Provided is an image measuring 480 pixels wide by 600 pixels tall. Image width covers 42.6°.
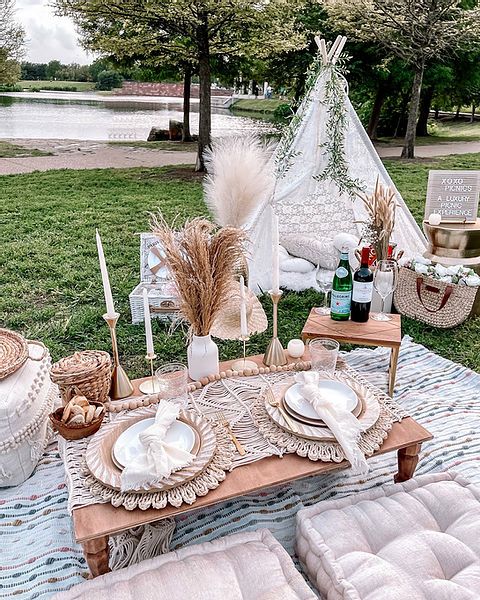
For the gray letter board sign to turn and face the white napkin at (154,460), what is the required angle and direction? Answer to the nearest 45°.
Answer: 0° — it already faces it

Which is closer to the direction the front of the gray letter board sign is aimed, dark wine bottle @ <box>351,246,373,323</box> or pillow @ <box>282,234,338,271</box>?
the dark wine bottle

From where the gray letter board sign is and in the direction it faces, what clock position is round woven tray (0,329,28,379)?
The round woven tray is roughly at 1 o'clock from the gray letter board sign.

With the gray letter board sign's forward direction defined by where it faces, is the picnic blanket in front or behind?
in front

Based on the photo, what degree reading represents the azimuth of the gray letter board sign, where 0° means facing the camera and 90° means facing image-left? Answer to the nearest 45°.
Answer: approximately 0°

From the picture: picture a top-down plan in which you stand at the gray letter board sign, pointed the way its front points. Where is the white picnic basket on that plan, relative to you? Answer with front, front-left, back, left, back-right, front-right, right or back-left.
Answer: front-right

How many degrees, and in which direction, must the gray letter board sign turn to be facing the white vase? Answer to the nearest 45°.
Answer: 0° — it already faces it

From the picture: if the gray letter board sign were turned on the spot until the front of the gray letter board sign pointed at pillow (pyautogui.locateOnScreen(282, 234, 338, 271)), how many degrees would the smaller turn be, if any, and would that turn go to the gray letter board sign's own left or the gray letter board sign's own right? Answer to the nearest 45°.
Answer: approximately 90° to the gray letter board sign's own right

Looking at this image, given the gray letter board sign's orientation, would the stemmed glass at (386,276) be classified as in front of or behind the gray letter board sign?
in front

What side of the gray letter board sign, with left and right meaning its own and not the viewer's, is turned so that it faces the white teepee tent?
right

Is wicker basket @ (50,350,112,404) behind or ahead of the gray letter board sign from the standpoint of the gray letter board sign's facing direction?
ahead
